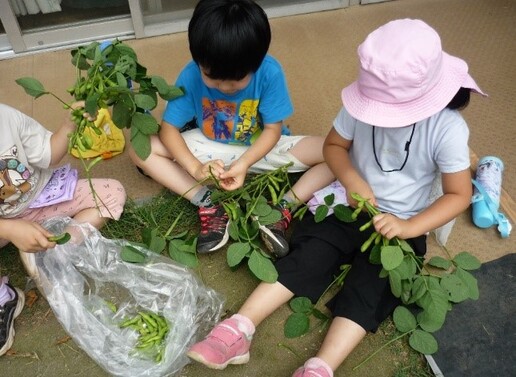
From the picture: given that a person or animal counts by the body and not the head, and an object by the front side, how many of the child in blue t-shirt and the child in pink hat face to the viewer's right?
0

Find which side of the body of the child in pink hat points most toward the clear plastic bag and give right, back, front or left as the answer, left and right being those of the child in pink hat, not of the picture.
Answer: front

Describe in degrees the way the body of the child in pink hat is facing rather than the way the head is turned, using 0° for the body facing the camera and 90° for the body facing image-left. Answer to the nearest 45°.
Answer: approximately 45°

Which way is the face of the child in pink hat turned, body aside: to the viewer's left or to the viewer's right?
to the viewer's left

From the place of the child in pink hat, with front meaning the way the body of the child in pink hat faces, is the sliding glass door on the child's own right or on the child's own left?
on the child's own right

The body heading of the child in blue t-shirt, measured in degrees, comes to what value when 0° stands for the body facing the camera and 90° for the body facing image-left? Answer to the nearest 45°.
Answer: approximately 0°
